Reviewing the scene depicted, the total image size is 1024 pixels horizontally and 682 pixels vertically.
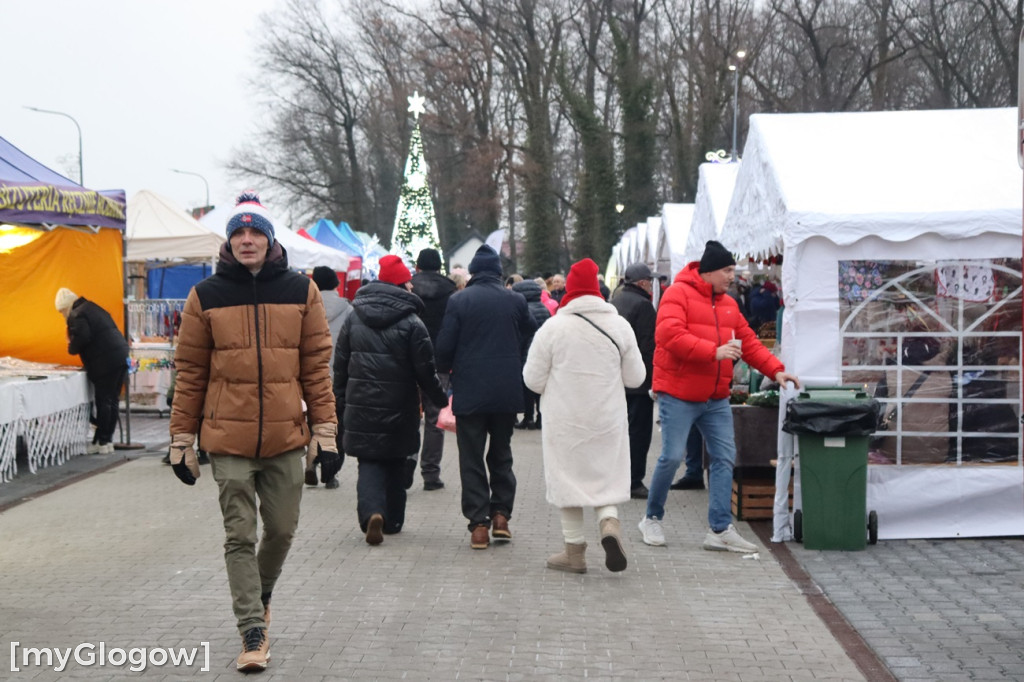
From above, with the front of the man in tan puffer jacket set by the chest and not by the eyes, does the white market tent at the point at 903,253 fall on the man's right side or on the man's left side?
on the man's left side

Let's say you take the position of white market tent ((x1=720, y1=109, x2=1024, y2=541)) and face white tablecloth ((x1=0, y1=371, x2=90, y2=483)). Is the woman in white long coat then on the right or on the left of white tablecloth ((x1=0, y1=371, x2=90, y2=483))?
left

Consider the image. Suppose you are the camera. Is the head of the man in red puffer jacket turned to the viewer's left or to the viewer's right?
to the viewer's right

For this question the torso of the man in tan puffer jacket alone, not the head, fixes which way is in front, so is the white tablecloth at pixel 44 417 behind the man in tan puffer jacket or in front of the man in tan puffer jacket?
behind

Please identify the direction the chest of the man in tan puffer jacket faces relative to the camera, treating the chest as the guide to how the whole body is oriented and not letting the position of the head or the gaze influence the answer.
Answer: toward the camera

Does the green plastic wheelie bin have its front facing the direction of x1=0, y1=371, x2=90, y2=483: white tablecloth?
no

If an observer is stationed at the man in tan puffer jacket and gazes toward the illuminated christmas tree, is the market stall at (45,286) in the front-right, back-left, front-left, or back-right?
front-left

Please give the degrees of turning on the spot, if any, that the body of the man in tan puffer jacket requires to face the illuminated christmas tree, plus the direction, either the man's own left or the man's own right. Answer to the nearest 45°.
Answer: approximately 180°
